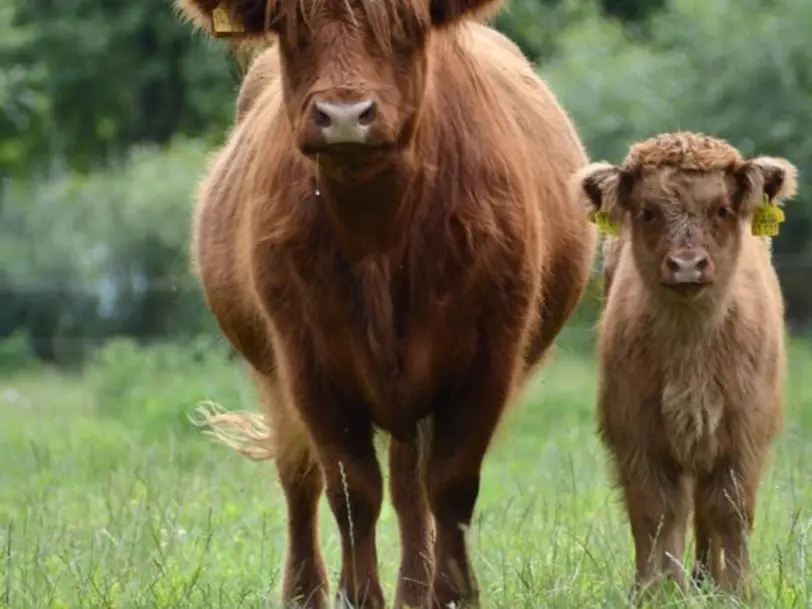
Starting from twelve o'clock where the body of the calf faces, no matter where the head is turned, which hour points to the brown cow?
The brown cow is roughly at 2 o'clock from the calf.

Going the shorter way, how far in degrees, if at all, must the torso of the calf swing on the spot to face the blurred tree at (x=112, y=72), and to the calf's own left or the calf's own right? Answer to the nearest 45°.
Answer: approximately 135° to the calf's own right

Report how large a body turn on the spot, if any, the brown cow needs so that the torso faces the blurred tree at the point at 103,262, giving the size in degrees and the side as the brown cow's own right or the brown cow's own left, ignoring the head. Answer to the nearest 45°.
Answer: approximately 180°

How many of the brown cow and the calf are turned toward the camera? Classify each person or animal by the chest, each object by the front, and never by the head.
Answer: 2

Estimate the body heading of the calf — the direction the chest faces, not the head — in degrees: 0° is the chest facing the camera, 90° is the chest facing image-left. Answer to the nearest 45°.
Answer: approximately 0°

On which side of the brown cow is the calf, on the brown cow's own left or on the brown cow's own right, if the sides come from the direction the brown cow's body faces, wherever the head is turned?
on the brown cow's own left

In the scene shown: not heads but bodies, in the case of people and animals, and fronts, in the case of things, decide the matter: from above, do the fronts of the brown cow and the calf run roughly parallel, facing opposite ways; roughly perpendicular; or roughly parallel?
roughly parallel

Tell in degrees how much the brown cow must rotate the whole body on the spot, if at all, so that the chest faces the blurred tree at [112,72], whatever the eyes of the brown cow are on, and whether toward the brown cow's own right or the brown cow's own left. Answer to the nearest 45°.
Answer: approximately 180°

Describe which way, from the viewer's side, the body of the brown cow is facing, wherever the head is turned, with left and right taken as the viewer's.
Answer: facing the viewer
